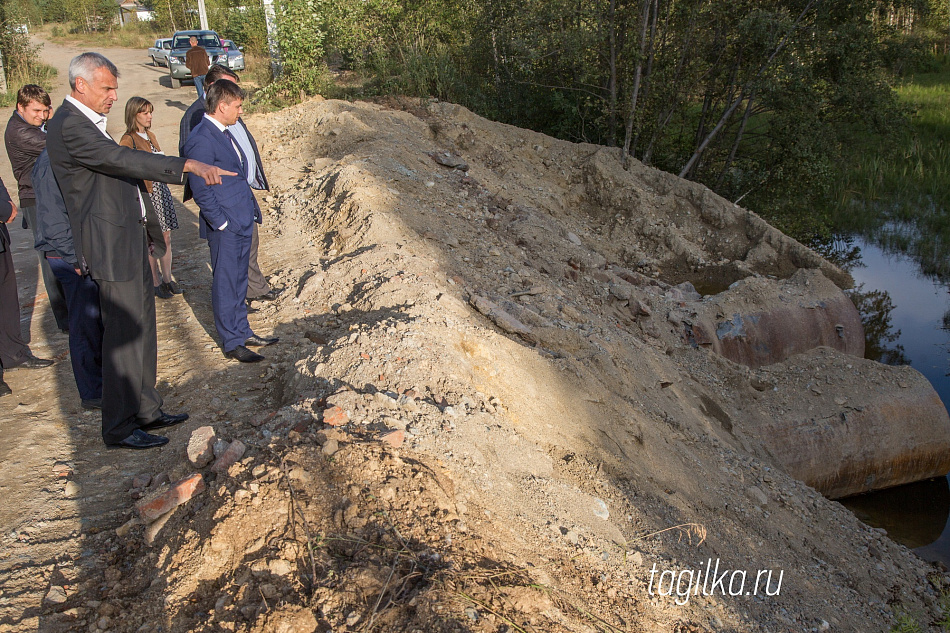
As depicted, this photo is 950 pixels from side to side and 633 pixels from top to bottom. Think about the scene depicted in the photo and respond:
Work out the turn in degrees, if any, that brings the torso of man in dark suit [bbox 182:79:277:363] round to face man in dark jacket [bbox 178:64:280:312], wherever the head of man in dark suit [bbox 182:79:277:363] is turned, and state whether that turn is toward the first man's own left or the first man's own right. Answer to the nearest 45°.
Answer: approximately 90° to the first man's own left

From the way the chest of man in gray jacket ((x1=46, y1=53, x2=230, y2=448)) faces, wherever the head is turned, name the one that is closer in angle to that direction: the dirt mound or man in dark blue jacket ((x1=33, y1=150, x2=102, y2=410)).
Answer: the dirt mound

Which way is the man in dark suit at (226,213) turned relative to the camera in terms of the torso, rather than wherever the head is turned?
to the viewer's right

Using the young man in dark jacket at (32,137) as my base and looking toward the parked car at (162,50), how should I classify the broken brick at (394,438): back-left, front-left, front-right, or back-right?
back-right

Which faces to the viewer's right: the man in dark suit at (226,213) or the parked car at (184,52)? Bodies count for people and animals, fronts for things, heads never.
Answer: the man in dark suit

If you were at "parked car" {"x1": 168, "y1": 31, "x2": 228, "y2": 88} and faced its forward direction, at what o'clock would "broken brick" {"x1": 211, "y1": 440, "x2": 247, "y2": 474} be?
The broken brick is roughly at 12 o'clock from the parked car.

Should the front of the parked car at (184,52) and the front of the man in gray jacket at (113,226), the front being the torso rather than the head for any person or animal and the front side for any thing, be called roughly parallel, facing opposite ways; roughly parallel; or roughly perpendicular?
roughly perpendicular

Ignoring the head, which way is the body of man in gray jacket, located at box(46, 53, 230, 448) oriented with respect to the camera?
to the viewer's right

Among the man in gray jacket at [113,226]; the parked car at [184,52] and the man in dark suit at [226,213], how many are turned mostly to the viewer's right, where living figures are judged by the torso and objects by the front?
2

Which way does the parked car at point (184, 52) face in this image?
toward the camera

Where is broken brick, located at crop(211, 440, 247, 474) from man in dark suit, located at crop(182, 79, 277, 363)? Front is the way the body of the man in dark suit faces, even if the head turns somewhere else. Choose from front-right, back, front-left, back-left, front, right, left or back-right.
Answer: right

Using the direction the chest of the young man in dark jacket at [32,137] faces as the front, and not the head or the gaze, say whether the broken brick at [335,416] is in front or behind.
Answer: in front

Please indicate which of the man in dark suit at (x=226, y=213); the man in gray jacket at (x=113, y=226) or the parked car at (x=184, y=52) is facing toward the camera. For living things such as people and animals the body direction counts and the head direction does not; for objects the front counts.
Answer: the parked car

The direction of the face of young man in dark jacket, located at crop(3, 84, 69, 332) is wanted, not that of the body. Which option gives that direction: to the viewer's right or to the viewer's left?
to the viewer's right

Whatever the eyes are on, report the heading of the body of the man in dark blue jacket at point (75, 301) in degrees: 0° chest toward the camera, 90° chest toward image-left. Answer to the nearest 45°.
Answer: approximately 270°

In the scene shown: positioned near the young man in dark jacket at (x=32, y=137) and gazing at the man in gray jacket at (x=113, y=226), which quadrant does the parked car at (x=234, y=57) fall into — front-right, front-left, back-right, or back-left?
back-left
